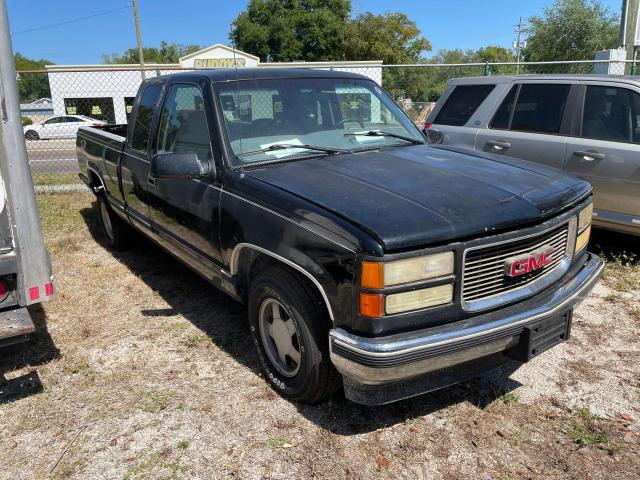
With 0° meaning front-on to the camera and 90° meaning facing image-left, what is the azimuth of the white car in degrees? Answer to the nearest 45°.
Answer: approximately 90°

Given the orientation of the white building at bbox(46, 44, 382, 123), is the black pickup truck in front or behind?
in front

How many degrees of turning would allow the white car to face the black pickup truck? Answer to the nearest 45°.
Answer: approximately 90° to its left

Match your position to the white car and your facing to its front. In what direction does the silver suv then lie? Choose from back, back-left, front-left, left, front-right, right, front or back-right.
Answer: left

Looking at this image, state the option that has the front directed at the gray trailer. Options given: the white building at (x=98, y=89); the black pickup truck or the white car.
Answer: the white building

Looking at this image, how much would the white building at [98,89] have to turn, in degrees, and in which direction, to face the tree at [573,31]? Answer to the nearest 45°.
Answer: approximately 90° to its left

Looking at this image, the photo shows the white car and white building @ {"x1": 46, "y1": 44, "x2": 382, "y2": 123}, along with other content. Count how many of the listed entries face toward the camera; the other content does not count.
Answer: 1

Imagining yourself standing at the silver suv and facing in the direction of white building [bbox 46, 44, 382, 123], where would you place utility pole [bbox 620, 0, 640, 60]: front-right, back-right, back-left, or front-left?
front-right

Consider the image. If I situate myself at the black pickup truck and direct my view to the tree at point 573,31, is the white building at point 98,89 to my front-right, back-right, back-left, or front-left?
front-left

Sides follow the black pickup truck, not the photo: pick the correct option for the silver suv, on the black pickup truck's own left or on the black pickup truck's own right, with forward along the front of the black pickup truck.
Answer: on the black pickup truck's own left

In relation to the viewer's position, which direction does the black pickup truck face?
facing the viewer and to the right of the viewer

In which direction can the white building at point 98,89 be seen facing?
toward the camera

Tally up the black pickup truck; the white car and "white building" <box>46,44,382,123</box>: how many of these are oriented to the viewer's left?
1

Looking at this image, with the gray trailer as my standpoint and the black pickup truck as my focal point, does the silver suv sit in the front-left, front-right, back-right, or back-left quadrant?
front-left

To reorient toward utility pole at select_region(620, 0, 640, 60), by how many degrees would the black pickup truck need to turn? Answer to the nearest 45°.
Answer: approximately 90° to its left

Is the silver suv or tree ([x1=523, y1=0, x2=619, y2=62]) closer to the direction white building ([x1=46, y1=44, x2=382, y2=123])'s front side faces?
the silver suv

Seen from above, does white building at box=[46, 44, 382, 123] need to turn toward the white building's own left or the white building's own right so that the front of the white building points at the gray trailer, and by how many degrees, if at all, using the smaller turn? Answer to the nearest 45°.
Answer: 0° — it already faces it

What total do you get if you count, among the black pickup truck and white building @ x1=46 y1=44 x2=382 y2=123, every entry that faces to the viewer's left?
0
